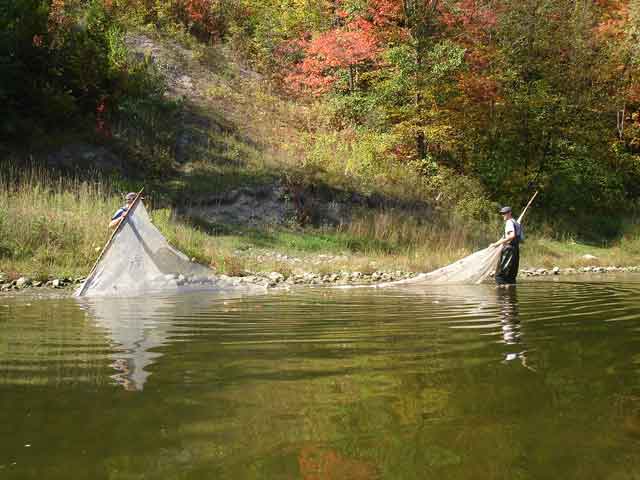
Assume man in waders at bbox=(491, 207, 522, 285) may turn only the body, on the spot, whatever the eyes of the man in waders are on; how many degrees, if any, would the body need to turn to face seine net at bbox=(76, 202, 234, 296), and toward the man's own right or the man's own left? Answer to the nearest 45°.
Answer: approximately 45° to the man's own left

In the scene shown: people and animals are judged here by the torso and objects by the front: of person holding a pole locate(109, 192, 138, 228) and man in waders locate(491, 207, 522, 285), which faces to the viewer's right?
the person holding a pole

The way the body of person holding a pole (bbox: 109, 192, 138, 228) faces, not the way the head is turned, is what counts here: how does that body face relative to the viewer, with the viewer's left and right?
facing to the right of the viewer

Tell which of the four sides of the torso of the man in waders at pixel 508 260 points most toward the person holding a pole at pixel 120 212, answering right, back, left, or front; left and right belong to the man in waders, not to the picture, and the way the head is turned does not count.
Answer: front

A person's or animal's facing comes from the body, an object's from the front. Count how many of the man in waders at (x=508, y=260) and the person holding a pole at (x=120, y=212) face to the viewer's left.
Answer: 1

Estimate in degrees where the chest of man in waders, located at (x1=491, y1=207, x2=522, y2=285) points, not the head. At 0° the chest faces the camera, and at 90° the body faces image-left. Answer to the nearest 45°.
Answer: approximately 90°

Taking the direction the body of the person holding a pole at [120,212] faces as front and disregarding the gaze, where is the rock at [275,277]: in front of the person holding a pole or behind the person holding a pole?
in front

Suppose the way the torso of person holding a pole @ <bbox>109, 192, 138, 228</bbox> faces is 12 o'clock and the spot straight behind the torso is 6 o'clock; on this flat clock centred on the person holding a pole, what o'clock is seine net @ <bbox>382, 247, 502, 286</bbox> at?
The seine net is roughly at 12 o'clock from the person holding a pole.
